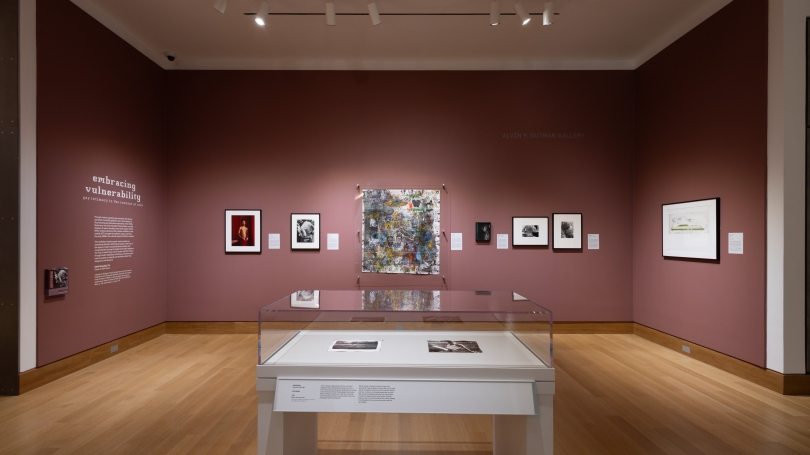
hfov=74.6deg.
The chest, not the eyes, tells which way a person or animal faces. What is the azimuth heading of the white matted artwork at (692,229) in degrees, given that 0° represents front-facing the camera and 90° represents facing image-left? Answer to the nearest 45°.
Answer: approximately 45°

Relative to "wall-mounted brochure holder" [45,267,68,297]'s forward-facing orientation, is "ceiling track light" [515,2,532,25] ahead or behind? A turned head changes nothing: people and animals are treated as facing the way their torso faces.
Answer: ahead

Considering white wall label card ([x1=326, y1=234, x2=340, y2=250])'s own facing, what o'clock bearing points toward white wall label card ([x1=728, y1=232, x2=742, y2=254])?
white wall label card ([x1=728, y1=232, x2=742, y2=254]) is roughly at 10 o'clock from white wall label card ([x1=326, y1=234, x2=340, y2=250]).

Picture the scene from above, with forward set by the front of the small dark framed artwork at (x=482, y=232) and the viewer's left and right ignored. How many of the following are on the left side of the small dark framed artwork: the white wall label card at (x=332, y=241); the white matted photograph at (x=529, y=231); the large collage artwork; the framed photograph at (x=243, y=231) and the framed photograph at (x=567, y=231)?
2

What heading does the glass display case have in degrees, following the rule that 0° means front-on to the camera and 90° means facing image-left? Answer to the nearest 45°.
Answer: approximately 0°

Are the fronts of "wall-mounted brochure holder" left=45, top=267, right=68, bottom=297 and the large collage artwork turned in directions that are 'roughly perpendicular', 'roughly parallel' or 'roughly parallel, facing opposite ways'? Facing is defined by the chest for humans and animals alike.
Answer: roughly perpendicular
